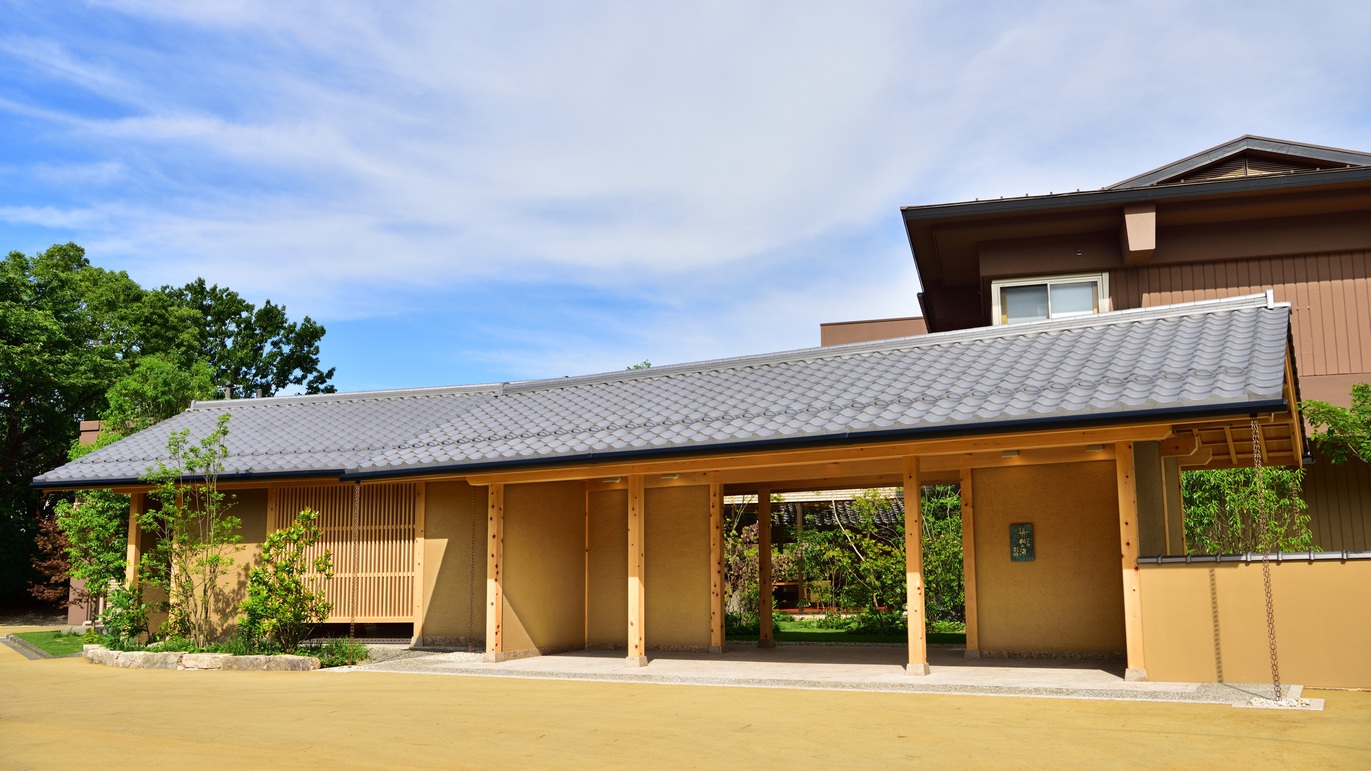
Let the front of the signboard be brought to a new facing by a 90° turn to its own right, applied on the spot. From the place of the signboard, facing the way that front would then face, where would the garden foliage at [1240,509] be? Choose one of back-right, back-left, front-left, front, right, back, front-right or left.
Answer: back-right

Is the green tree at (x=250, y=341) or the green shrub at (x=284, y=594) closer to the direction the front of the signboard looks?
the green shrub

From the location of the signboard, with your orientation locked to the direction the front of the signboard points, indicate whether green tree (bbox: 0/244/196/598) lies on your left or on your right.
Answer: on your right

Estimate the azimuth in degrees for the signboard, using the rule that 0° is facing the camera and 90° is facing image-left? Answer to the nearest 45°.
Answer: approximately 0°

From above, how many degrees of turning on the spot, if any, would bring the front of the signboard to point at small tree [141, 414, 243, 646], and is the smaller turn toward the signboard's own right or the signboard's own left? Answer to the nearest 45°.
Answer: approximately 90° to the signboard's own right

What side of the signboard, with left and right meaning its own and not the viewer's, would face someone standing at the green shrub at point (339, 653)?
right

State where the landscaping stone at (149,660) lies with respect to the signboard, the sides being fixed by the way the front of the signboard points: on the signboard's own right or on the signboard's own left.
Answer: on the signboard's own right

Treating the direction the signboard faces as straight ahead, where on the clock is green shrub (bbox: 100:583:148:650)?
The green shrub is roughly at 3 o'clock from the signboard.

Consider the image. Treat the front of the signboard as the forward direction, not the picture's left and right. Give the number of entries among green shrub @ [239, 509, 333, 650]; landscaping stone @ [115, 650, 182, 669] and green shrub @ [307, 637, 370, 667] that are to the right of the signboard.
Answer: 3

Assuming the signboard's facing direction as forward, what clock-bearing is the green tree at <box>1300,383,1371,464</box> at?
The green tree is roughly at 8 o'clock from the signboard.

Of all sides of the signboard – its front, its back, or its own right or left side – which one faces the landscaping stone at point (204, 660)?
right
